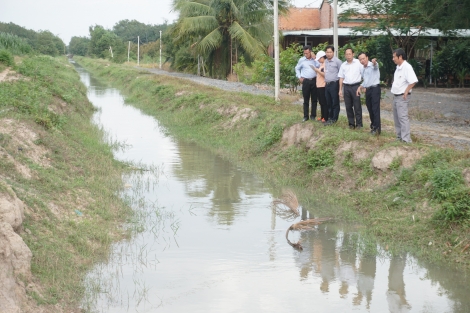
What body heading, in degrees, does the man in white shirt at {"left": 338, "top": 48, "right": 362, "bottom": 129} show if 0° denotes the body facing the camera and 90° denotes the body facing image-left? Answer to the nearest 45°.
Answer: approximately 0°

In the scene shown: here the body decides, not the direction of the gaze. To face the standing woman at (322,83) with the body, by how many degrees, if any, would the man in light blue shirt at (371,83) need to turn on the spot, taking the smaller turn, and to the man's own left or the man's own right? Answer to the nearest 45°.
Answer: approximately 90° to the man's own right

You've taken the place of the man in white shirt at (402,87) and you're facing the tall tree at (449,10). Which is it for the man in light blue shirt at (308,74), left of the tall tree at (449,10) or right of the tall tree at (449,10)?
left

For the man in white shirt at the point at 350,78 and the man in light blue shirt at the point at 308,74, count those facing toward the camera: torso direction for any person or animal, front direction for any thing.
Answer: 2

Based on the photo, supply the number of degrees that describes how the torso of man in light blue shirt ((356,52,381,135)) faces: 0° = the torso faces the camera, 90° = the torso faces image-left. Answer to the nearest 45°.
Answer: approximately 45°

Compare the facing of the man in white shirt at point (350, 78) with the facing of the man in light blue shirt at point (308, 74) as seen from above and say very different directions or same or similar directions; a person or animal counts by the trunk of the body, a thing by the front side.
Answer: same or similar directions

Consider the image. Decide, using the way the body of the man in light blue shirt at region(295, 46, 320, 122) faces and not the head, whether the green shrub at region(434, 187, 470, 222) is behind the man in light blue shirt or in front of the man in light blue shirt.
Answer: in front

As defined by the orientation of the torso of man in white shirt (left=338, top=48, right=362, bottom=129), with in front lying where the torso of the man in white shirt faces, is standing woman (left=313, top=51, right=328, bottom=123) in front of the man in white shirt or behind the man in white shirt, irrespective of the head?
behind

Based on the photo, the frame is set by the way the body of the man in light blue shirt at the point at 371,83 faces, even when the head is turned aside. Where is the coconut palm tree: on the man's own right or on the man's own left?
on the man's own right

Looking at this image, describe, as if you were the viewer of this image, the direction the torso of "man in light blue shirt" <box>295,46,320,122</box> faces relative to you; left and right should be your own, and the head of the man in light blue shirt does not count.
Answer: facing the viewer
